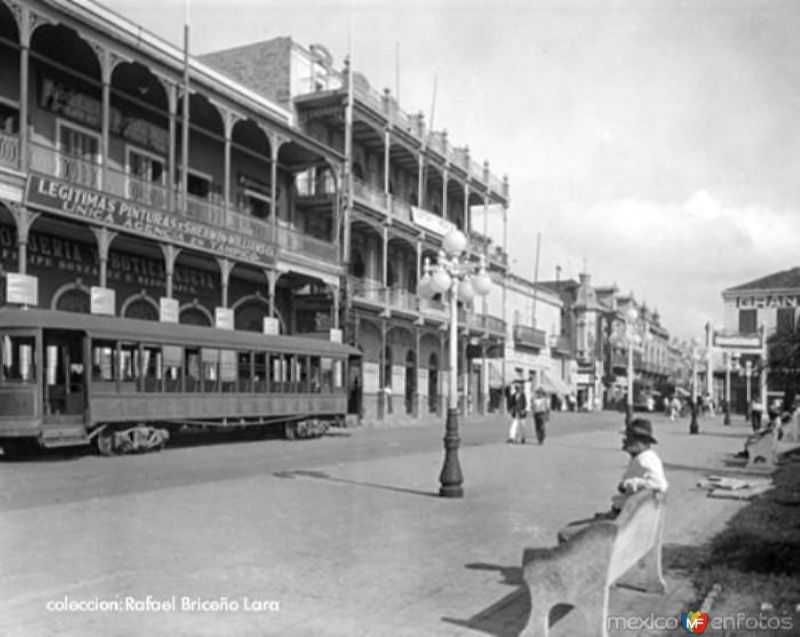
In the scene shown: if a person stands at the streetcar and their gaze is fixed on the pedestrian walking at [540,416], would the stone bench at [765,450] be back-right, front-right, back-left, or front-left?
front-right

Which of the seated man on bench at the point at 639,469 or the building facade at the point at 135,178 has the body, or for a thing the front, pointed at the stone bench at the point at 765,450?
the building facade

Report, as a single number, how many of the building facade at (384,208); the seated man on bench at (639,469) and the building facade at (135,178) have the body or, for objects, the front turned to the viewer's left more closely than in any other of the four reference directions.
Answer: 1

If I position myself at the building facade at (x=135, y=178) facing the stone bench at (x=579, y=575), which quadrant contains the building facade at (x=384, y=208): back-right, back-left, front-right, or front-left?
back-left

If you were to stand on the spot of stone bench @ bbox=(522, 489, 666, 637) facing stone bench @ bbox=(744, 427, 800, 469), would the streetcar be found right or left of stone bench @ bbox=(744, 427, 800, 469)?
left

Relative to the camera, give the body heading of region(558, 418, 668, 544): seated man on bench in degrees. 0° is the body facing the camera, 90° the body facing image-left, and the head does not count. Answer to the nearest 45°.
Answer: approximately 90°

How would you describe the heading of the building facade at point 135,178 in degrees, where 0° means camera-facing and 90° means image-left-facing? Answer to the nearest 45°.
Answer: approximately 315°

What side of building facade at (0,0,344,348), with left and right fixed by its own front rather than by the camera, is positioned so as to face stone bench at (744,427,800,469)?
front

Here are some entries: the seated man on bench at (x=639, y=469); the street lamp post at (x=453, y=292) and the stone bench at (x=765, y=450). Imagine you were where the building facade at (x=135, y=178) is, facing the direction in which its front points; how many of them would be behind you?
0

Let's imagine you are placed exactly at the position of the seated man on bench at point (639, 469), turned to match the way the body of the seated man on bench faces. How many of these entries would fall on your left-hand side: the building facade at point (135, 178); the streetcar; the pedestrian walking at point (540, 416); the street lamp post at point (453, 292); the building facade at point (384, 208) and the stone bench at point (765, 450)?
0

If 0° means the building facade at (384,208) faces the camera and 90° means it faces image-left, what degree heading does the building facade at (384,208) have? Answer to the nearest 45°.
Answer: approximately 315°

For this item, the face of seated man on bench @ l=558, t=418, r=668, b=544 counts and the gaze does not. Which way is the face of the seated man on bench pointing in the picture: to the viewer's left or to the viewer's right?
to the viewer's left

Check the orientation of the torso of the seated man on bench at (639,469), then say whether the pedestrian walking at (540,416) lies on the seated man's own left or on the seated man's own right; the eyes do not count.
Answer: on the seated man's own right

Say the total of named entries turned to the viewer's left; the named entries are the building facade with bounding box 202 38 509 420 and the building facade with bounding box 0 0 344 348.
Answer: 0

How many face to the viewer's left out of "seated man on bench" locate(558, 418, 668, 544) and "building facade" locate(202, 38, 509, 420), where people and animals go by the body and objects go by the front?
1

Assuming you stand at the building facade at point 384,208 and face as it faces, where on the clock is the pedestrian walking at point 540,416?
The pedestrian walking is roughly at 1 o'clock from the building facade.

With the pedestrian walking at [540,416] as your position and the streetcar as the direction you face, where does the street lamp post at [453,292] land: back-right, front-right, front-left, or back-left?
front-left
